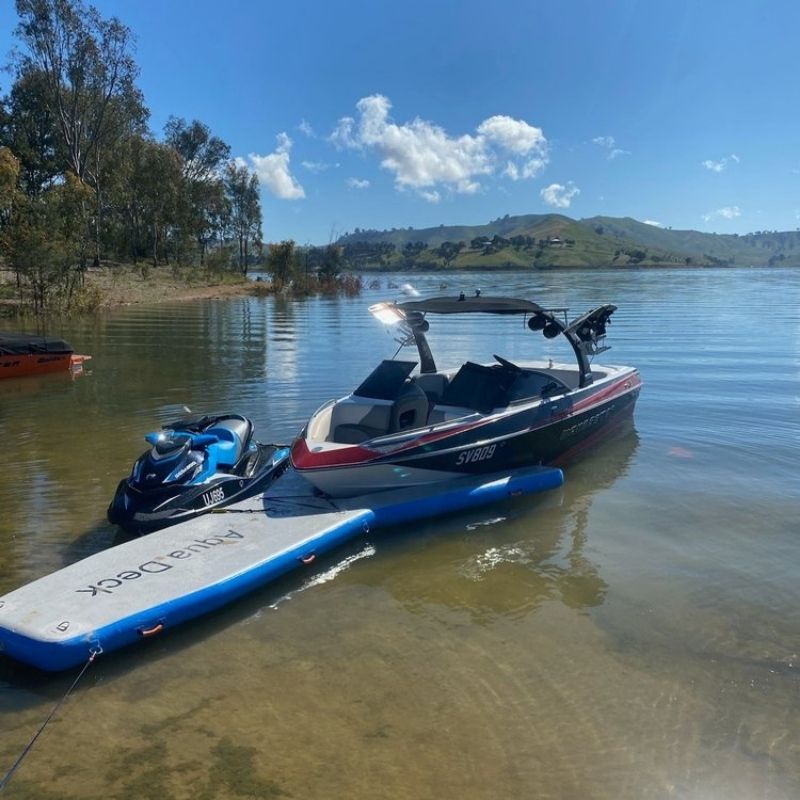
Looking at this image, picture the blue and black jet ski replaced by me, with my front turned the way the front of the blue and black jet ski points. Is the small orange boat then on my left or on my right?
on my right

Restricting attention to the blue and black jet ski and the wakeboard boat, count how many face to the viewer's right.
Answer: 0

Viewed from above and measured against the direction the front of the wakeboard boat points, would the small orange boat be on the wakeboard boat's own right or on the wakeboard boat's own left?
on the wakeboard boat's own right

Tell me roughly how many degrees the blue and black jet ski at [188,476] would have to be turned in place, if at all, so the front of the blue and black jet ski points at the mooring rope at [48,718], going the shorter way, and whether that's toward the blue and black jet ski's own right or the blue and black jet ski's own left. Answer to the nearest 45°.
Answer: approximately 45° to the blue and black jet ski's own left

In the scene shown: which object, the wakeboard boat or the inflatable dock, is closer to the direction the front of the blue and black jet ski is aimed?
the inflatable dock

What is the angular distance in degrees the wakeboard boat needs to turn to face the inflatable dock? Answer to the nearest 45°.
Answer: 0° — it already faces it

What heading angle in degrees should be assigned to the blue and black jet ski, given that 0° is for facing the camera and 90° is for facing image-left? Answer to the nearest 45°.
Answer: approximately 45°
